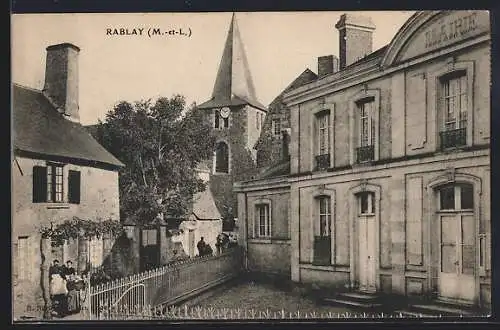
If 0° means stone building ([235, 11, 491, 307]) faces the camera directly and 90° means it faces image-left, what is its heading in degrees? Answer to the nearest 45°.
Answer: approximately 45°

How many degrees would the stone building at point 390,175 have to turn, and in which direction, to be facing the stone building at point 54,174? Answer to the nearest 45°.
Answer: approximately 45° to its right

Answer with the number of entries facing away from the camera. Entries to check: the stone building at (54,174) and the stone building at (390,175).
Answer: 0

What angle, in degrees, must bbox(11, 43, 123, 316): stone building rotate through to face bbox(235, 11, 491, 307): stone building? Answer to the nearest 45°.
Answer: approximately 45° to its left
